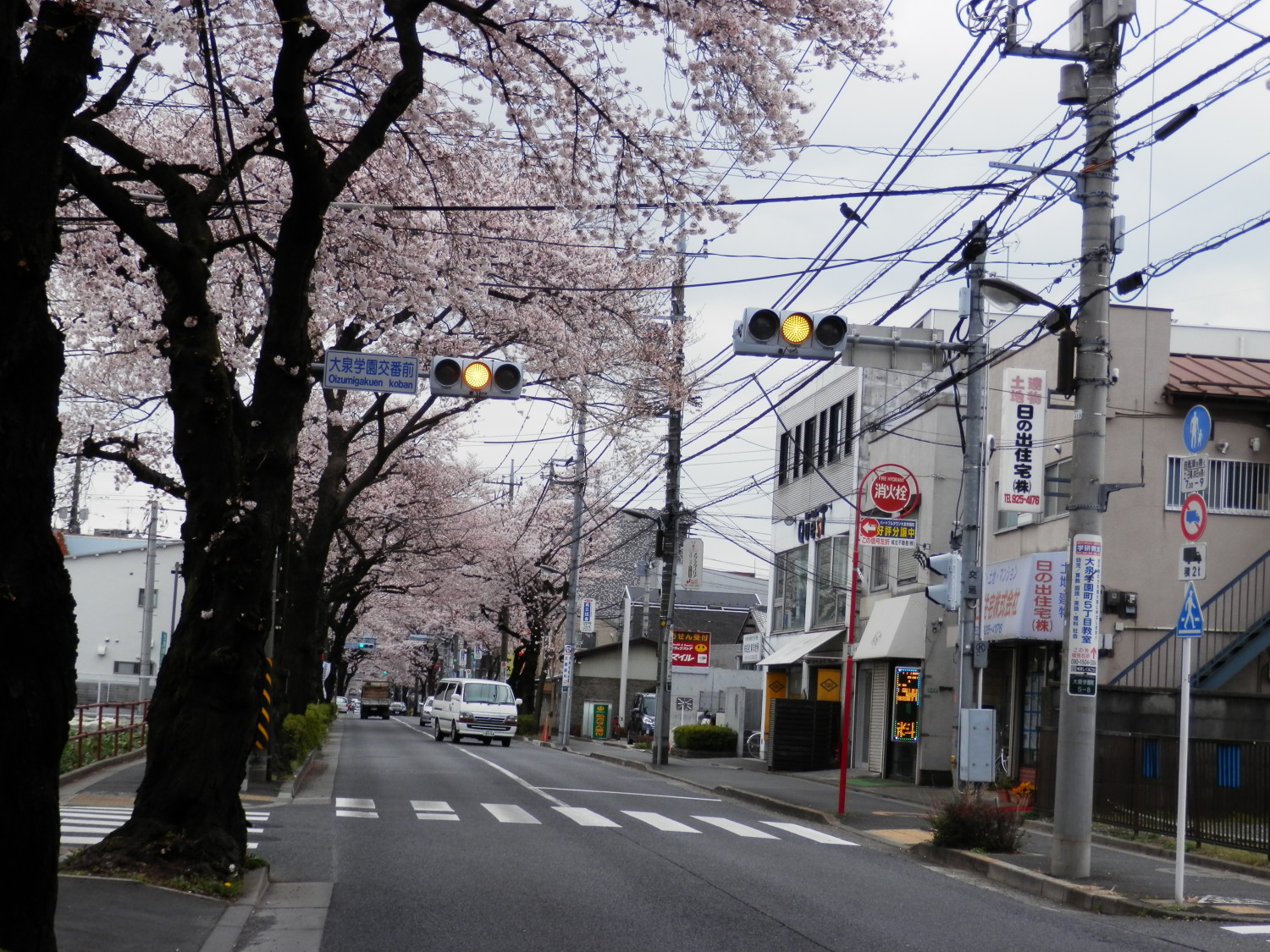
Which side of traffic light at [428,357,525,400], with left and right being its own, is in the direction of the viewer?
front

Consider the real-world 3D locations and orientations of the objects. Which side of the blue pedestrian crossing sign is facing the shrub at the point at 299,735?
right

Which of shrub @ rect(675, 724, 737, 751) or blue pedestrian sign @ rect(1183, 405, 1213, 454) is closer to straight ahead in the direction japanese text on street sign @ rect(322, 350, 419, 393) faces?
the blue pedestrian sign

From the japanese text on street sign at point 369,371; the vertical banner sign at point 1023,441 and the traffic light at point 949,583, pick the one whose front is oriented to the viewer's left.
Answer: the traffic light

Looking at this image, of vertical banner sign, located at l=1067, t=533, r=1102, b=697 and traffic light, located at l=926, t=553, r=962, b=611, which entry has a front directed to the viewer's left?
the traffic light

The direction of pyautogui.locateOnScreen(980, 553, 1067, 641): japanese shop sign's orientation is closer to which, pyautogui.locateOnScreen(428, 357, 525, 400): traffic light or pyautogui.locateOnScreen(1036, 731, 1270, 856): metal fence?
the traffic light

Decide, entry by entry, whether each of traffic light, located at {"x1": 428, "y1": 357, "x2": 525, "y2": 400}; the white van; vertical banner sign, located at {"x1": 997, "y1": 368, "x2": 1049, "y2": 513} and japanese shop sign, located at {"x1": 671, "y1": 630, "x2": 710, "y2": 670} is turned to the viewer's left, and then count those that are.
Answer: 0

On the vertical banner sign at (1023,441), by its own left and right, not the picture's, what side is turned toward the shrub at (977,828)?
front

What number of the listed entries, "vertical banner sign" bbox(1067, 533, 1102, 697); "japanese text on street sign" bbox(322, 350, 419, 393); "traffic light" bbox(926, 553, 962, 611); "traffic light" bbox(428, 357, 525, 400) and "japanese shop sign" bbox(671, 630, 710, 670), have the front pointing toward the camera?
4

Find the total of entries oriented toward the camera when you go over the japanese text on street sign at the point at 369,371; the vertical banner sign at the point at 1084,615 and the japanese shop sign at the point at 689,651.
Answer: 3

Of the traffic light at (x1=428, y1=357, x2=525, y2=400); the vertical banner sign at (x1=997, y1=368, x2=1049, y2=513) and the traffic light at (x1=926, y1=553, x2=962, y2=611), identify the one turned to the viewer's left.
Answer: the traffic light at (x1=926, y1=553, x2=962, y2=611)

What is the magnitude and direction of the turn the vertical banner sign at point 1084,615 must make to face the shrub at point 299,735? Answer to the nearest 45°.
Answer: approximately 135° to its right

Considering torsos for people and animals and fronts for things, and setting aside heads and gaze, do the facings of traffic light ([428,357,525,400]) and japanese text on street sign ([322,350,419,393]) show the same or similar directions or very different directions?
same or similar directions

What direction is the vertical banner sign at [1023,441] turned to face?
toward the camera

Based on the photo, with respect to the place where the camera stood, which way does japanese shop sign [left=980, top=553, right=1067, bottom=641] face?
facing the viewer and to the left of the viewer
